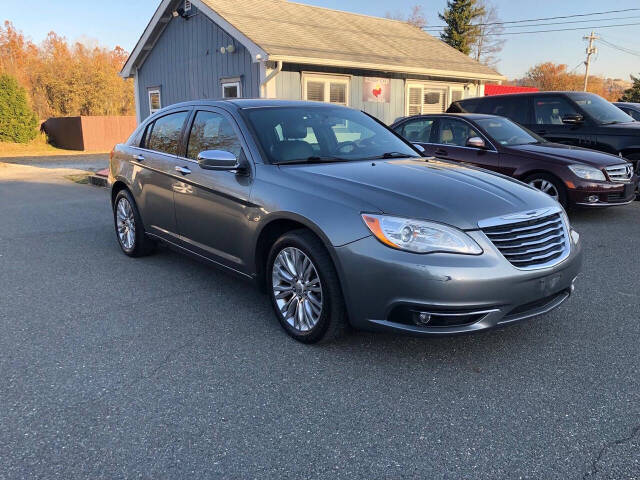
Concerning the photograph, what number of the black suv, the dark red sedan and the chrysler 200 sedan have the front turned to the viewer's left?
0

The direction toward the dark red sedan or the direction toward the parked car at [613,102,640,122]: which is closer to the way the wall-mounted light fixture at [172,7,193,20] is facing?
the dark red sedan

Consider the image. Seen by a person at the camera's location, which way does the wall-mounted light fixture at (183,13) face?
facing the viewer and to the left of the viewer

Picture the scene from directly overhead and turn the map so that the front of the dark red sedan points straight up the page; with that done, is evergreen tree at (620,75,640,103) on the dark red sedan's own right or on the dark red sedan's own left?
on the dark red sedan's own left

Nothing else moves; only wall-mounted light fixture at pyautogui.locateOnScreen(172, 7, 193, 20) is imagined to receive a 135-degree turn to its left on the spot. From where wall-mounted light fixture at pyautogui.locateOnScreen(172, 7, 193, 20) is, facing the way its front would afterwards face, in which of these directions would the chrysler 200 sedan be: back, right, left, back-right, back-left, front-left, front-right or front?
right

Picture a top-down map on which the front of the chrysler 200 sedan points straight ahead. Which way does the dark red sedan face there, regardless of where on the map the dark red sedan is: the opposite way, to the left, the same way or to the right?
the same way

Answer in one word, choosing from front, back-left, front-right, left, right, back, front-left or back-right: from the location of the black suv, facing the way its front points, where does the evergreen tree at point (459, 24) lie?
back-left

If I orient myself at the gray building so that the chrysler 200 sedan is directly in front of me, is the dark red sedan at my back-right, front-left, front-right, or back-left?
front-left

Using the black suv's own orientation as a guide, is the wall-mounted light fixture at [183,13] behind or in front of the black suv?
behind

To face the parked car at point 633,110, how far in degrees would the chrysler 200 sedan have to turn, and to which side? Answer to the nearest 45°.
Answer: approximately 90° to its left

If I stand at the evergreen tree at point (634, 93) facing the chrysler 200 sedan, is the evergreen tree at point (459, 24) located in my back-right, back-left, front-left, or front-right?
front-right

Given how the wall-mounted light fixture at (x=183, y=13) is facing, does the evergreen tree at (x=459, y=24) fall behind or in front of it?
behind

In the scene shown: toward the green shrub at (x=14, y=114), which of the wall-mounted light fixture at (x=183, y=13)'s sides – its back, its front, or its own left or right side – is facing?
right

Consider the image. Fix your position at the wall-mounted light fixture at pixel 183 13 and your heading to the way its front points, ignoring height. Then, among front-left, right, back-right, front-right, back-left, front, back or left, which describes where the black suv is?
left

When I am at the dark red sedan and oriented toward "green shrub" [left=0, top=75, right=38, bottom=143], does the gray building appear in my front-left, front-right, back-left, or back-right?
front-right

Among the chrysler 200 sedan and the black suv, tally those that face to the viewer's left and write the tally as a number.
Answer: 0

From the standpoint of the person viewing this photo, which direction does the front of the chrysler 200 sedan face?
facing the viewer and to the right of the viewer
